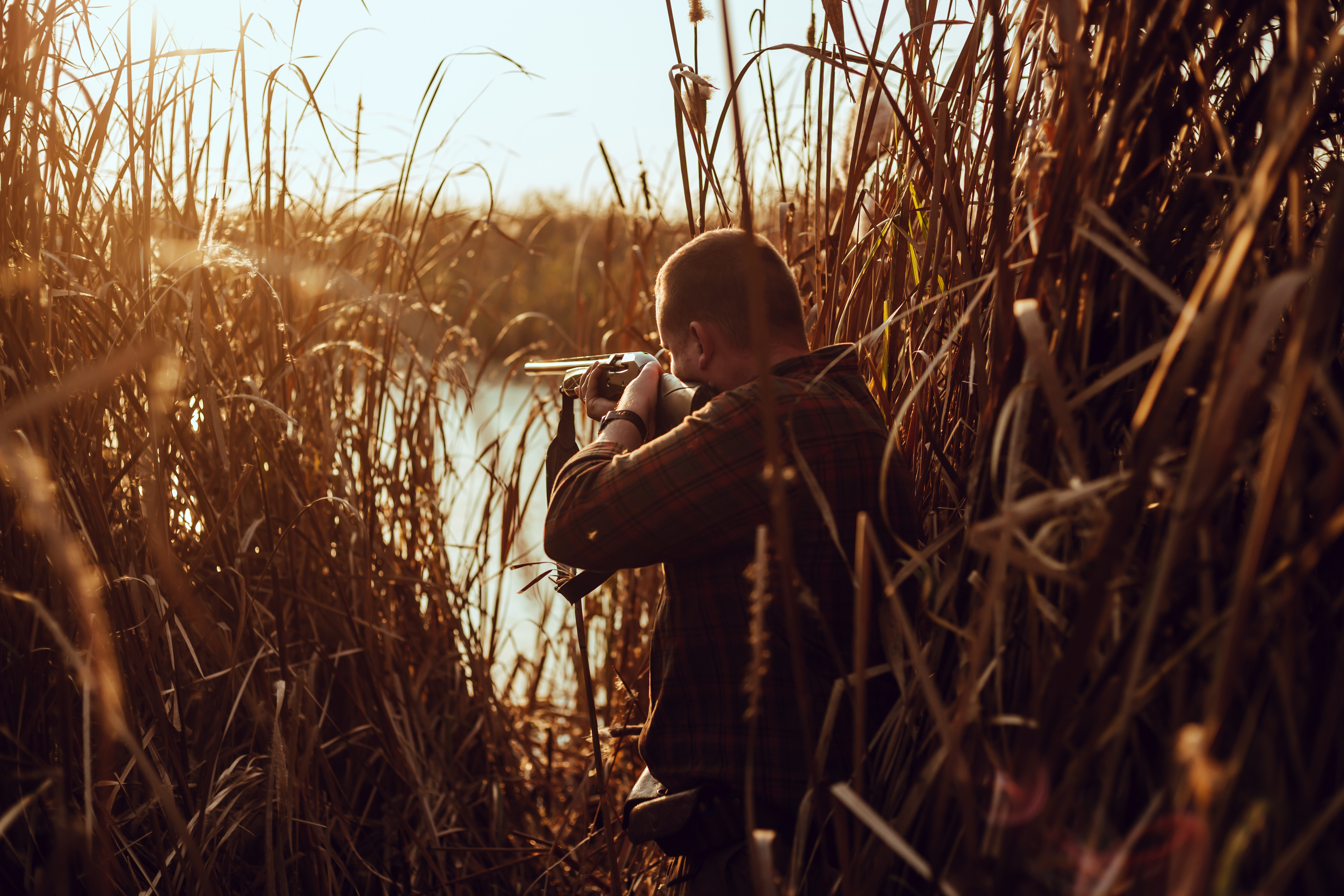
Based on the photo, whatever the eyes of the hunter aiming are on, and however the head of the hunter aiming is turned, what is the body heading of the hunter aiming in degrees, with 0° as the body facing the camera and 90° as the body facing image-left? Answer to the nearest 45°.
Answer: approximately 135°
